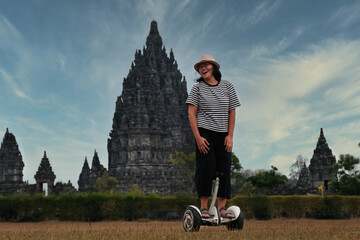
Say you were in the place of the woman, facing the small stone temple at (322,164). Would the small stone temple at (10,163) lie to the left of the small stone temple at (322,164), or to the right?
left

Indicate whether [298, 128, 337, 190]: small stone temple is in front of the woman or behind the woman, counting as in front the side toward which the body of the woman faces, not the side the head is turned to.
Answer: behind

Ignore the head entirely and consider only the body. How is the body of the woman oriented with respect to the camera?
toward the camera

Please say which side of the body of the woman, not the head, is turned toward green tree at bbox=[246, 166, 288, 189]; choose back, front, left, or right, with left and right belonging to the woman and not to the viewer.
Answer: back

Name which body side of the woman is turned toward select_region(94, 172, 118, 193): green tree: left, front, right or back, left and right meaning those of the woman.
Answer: back

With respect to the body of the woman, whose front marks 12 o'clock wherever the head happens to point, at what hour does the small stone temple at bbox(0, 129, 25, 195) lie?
The small stone temple is roughly at 5 o'clock from the woman.

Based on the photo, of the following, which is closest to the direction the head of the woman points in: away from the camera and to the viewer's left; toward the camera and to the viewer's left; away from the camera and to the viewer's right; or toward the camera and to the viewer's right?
toward the camera and to the viewer's left

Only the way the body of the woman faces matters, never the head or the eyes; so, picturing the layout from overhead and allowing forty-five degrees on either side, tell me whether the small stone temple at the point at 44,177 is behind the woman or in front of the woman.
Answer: behind
